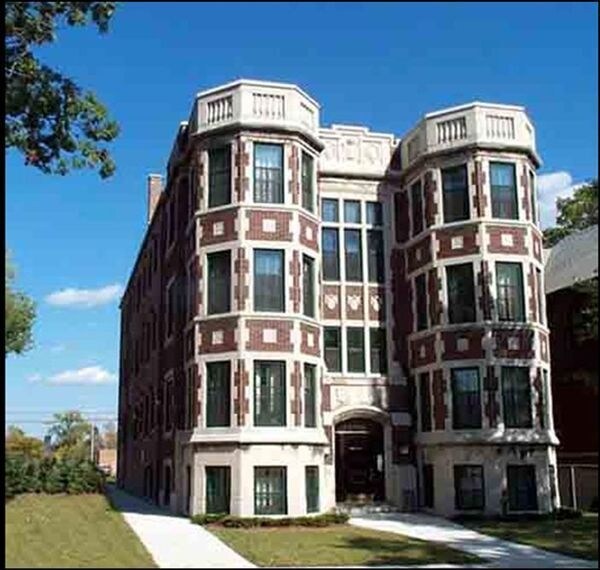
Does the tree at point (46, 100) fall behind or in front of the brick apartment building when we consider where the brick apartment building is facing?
in front

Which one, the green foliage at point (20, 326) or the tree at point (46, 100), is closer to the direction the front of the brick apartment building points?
the tree

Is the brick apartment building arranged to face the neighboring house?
no

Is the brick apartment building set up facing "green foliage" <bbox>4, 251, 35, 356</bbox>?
no

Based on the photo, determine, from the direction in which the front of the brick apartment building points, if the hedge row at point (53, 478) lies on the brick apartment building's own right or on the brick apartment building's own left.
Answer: on the brick apartment building's own right

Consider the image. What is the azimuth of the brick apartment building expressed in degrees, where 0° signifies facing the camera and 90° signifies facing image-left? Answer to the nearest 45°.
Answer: approximately 0°
